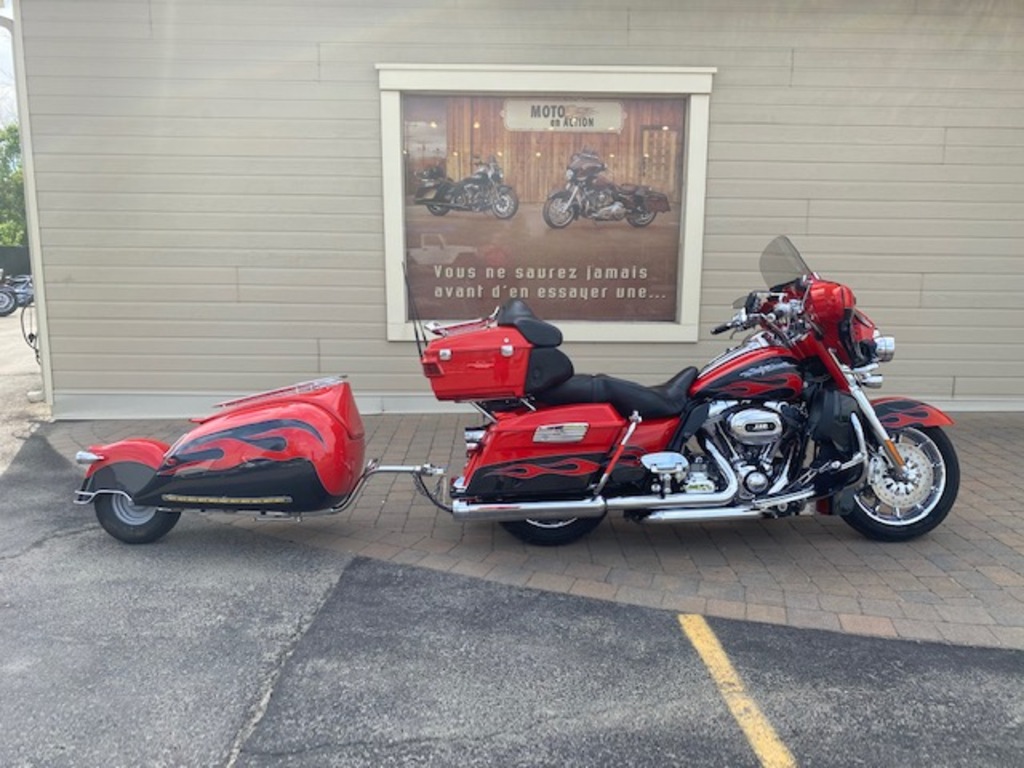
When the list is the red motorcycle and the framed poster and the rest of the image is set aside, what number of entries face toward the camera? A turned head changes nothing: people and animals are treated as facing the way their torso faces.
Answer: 1

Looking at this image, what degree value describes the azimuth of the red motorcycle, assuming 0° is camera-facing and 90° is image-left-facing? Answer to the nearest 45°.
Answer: approximately 270°

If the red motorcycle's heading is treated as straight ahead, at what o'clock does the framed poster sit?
The framed poster is roughly at 9 o'clock from the red motorcycle.

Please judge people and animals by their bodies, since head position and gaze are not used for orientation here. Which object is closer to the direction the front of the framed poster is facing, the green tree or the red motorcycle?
the red motorcycle

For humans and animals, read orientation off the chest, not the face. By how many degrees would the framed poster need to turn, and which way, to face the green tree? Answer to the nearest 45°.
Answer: approximately 135° to its right

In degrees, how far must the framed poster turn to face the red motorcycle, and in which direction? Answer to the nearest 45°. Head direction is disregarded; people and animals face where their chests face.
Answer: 0° — it already faces it

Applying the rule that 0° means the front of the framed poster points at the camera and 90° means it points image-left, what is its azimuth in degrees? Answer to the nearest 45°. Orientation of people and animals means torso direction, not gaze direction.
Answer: approximately 0°

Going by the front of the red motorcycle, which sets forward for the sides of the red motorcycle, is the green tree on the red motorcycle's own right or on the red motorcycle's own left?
on the red motorcycle's own left

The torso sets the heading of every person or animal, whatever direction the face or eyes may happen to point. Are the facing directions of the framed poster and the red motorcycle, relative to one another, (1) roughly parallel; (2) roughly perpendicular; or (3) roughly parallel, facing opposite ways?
roughly perpendicular
